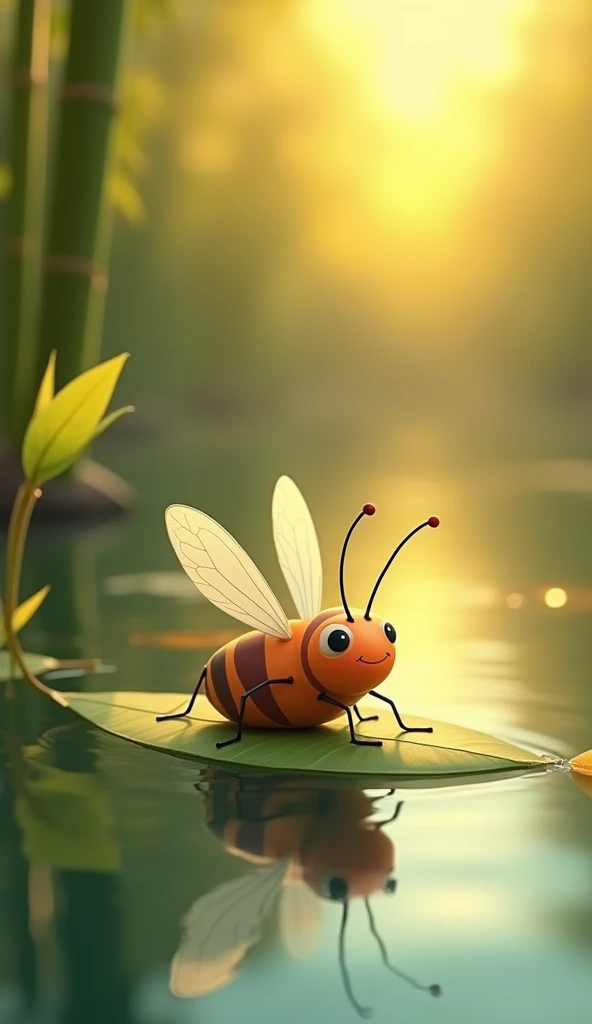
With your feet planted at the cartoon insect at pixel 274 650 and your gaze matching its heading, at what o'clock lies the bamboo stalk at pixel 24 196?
The bamboo stalk is roughly at 7 o'clock from the cartoon insect.

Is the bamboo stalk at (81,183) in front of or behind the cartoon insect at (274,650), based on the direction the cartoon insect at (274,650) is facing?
behind

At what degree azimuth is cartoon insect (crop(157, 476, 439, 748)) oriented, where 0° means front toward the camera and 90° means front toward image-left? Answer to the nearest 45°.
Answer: approximately 315°
